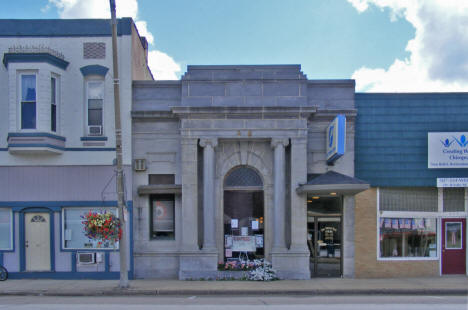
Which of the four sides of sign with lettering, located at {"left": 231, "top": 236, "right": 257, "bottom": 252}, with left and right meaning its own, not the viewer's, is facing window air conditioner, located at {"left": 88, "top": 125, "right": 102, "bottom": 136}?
right

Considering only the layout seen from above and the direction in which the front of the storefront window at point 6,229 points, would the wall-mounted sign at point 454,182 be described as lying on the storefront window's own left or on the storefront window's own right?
on the storefront window's own left

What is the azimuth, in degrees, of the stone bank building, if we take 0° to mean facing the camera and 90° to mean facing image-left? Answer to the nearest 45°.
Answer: approximately 0°

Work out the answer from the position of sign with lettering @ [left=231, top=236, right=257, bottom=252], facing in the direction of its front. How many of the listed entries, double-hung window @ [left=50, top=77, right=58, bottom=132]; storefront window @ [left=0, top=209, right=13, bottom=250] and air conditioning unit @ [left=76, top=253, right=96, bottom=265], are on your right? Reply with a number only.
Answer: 3
